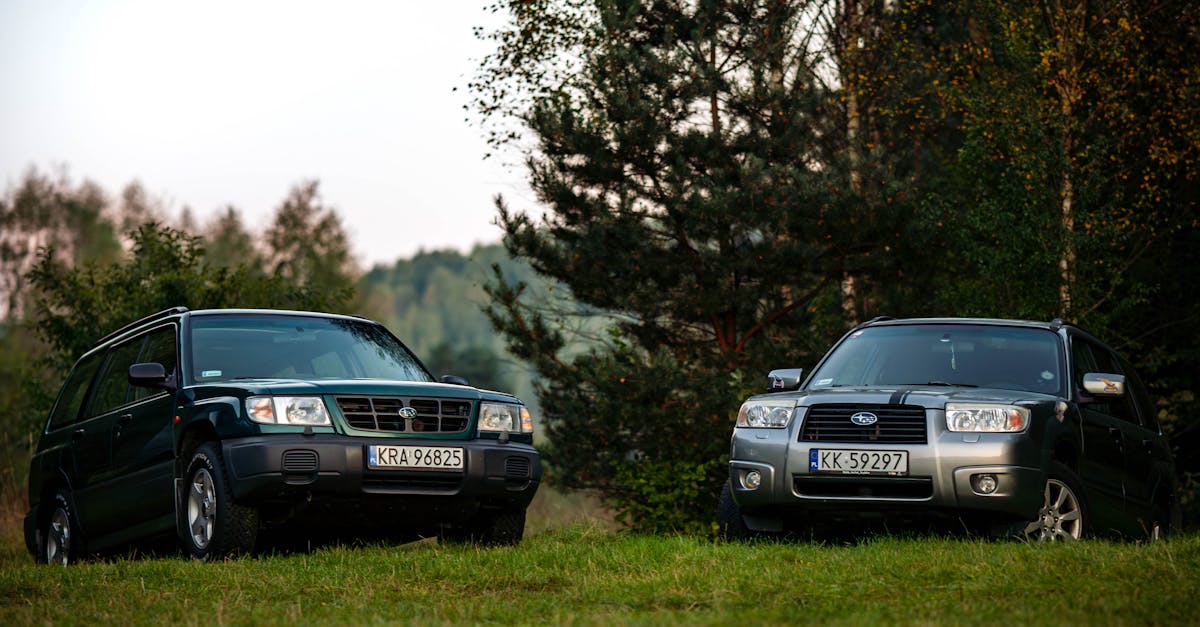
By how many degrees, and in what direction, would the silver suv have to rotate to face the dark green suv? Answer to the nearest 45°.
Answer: approximately 45° to its right

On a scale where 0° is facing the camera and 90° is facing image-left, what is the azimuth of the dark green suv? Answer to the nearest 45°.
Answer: approximately 315°

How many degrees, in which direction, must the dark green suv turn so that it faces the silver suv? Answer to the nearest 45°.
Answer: approximately 45° to its left

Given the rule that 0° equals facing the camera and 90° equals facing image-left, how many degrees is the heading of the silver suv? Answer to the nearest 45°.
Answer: approximately 45°
